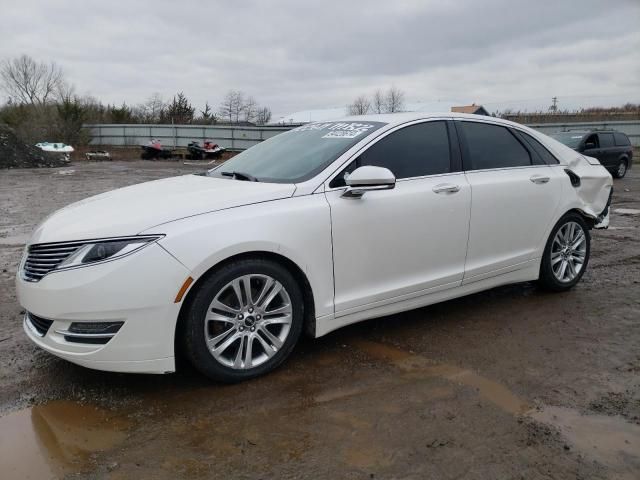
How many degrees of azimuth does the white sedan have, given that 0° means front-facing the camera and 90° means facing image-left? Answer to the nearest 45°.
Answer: approximately 45°

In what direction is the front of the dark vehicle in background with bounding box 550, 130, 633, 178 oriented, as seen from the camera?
facing the viewer and to the left of the viewer

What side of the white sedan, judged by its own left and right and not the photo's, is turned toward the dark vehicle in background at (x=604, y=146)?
back

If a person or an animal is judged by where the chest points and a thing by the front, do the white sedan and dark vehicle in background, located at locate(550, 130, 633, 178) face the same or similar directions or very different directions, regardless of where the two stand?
same or similar directions

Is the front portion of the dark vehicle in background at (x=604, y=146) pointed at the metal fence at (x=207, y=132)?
no

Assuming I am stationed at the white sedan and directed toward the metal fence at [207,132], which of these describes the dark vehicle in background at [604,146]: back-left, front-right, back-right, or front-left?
front-right

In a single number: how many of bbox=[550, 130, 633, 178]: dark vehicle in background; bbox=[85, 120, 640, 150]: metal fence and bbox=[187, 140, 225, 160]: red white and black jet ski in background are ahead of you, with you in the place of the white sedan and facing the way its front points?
0

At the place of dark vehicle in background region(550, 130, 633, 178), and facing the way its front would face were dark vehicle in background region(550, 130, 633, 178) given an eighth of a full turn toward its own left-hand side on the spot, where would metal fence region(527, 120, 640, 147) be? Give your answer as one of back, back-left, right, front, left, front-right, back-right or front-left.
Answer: back

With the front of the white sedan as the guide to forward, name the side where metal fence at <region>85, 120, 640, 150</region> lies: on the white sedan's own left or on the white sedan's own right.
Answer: on the white sedan's own right
